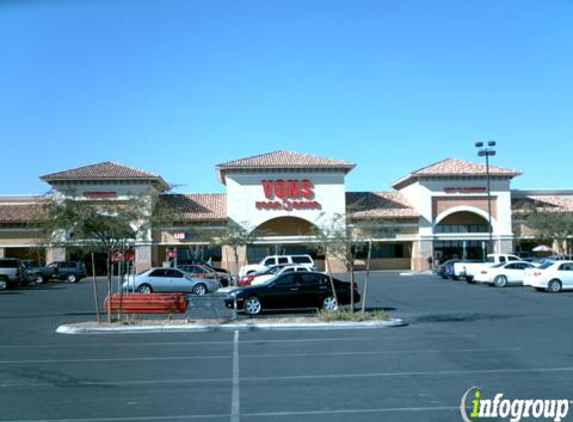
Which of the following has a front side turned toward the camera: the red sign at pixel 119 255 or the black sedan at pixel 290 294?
the red sign

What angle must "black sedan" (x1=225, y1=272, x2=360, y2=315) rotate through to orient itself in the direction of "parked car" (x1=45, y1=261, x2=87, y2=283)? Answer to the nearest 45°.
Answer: approximately 45° to its right

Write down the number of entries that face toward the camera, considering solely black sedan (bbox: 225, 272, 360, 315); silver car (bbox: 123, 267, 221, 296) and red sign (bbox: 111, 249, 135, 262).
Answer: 1

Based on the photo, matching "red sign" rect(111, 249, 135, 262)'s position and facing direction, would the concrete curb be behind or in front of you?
in front

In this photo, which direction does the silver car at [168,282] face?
to the viewer's right

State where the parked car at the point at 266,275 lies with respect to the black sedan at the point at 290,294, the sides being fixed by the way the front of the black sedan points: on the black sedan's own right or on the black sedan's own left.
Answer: on the black sedan's own right

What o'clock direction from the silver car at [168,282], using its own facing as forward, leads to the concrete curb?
The concrete curb is roughly at 3 o'clock from the silver car.

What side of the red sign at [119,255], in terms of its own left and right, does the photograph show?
front

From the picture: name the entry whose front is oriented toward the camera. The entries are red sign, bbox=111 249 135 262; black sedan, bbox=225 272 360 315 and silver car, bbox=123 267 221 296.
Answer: the red sign

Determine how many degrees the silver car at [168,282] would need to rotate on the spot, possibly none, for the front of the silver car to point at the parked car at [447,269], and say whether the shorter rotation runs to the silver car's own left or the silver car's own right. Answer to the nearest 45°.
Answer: approximately 45° to the silver car's own left

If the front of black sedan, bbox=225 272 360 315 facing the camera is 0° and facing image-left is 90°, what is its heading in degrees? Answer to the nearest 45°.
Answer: approximately 90°

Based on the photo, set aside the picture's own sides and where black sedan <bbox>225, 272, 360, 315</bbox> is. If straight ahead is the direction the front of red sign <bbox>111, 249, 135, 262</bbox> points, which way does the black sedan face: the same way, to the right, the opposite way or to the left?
to the right

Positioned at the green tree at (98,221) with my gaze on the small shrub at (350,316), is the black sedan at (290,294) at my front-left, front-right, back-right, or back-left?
front-left

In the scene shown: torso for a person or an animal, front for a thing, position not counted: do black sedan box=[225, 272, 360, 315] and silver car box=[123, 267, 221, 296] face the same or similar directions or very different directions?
very different directions

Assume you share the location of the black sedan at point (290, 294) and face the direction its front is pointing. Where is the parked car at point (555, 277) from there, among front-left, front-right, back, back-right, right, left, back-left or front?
back-right
